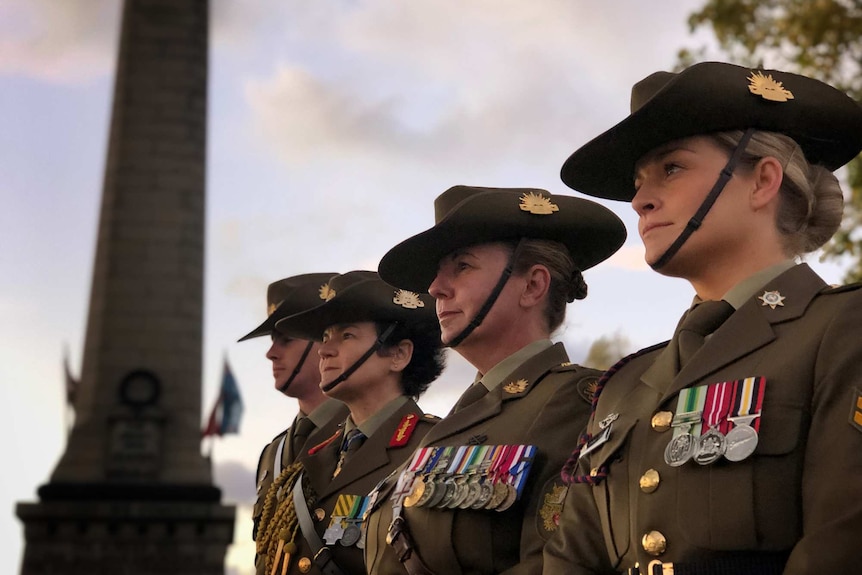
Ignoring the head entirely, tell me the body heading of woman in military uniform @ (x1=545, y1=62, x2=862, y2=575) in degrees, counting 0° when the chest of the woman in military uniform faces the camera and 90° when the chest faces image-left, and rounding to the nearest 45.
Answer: approximately 45°

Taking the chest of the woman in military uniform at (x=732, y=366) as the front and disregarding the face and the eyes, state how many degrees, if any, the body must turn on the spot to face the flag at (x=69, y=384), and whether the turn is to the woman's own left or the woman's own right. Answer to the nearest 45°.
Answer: approximately 90° to the woman's own right

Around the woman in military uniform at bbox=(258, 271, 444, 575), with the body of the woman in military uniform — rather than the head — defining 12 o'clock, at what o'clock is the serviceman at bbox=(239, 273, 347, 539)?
The serviceman is roughly at 4 o'clock from the woman in military uniform.

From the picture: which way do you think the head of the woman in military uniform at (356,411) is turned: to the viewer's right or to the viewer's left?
to the viewer's left

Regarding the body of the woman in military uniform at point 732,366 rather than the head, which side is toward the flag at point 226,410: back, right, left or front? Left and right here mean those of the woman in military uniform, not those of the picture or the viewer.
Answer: right

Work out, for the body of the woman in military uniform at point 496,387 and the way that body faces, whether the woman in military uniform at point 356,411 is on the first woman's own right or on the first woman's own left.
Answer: on the first woman's own right

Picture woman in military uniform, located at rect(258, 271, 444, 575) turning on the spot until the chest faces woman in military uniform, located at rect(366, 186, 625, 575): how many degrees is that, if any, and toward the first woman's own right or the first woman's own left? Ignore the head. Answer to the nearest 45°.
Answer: approximately 45° to the first woman's own left
